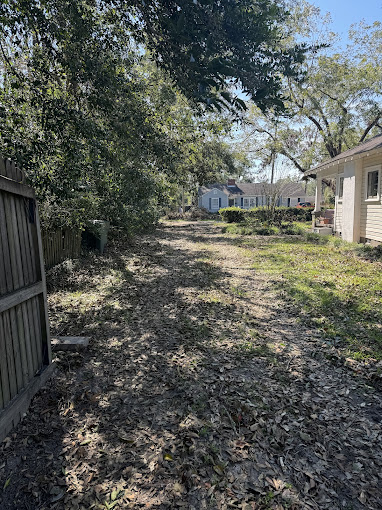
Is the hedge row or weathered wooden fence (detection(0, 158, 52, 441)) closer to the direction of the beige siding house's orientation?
the hedge row

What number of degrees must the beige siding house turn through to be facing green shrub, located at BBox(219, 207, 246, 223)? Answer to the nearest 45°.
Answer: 0° — it already faces it

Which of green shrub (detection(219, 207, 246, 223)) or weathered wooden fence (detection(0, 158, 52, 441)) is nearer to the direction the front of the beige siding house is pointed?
the green shrub

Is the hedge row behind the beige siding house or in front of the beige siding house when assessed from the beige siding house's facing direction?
in front

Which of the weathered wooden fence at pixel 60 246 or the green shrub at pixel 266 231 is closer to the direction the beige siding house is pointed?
the green shrub

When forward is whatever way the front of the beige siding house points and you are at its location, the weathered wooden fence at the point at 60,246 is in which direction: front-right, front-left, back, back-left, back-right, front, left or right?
left

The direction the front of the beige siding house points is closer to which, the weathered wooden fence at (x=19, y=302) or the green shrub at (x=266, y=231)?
the green shrub

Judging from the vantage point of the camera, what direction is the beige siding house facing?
facing away from the viewer and to the left of the viewer

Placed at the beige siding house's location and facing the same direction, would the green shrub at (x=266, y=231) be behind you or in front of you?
in front
